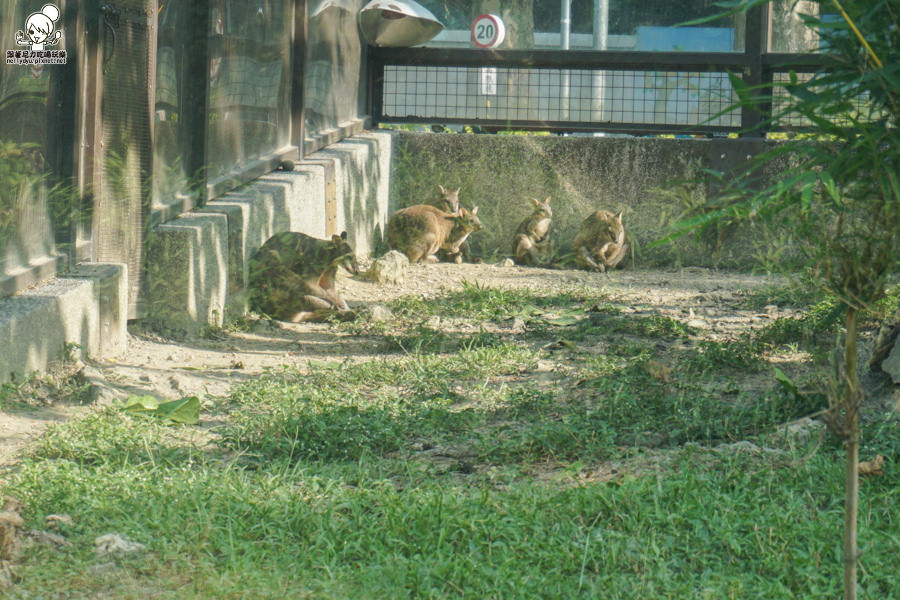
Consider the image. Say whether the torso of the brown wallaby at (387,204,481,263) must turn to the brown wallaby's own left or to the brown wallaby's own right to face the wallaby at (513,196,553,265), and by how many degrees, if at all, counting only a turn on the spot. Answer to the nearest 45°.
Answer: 0° — it already faces it

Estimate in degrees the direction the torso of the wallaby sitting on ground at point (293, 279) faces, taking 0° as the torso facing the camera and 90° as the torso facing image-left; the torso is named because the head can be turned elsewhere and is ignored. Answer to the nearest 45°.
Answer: approximately 270°

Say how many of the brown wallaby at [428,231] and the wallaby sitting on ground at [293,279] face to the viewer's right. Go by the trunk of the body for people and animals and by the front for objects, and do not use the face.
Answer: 2

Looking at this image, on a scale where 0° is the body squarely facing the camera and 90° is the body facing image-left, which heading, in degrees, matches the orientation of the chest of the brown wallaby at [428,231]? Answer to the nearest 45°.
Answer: approximately 270°

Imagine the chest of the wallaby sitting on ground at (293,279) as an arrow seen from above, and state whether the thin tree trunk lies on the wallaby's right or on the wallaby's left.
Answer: on the wallaby's right
